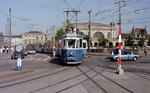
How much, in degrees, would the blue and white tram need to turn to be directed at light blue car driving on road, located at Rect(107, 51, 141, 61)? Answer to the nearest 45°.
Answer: approximately 135° to its left

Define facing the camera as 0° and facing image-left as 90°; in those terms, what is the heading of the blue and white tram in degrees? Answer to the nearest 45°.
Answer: approximately 0°
